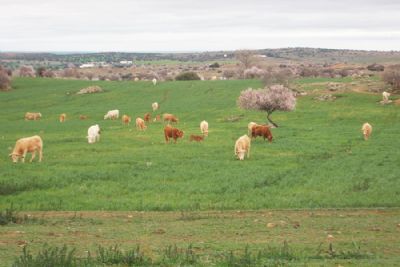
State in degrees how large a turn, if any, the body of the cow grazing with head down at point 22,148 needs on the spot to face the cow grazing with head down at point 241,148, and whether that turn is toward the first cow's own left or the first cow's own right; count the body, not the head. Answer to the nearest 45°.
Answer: approximately 180°

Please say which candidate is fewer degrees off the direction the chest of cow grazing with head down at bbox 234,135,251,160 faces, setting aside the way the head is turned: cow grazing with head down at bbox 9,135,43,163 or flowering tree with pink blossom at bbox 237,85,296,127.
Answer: the cow grazing with head down

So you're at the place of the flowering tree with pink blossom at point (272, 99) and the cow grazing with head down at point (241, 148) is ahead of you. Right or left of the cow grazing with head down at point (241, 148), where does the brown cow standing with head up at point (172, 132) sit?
right

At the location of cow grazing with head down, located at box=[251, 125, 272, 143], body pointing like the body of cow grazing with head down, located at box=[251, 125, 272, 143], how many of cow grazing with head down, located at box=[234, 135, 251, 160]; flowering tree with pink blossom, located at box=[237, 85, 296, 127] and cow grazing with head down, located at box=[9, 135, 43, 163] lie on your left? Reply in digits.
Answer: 1

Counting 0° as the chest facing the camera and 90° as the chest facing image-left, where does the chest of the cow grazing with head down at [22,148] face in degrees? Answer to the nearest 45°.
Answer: approximately 90°

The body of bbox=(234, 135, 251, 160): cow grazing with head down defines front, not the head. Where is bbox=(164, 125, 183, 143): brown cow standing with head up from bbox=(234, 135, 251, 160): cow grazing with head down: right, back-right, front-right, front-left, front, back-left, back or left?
right

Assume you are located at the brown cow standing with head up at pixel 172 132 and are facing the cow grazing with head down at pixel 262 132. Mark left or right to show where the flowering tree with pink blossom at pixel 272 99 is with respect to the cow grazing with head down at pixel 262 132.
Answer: left
